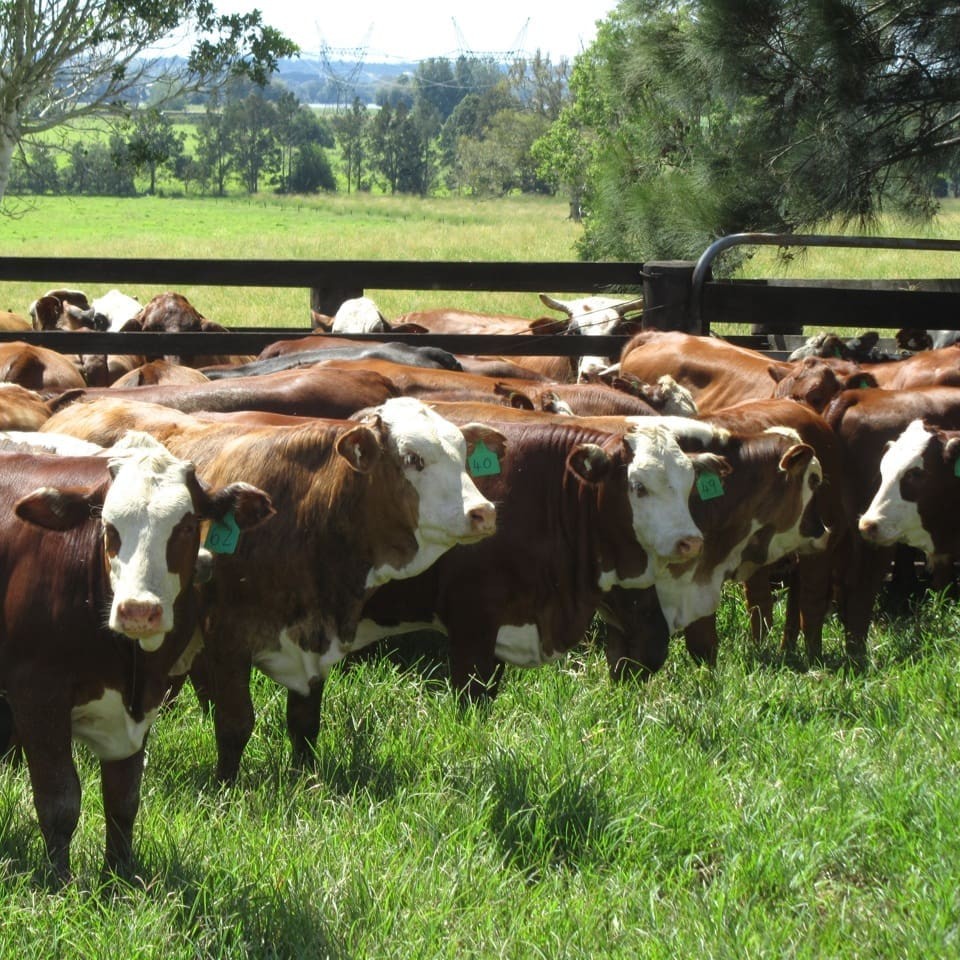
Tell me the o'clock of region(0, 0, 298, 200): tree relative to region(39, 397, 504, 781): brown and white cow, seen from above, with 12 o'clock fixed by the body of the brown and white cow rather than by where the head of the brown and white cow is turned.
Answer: The tree is roughly at 7 o'clock from the brown and white cow.

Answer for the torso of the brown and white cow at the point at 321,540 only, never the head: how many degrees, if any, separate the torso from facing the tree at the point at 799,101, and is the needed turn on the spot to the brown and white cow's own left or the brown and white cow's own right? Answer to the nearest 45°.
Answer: approximately 90° to the brown and white cow's own left

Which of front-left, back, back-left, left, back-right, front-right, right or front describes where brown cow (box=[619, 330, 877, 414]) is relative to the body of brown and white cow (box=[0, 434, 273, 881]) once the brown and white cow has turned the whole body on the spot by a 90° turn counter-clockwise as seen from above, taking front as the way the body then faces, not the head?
front

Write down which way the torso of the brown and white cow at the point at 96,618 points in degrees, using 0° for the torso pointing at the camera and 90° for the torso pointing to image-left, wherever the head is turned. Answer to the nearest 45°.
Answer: approximately 315°

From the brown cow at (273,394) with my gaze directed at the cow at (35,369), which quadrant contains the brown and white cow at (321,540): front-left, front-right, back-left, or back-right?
back-left

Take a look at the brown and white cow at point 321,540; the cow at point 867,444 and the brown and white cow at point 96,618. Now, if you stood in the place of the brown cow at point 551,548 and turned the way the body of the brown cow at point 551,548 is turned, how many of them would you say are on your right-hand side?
2

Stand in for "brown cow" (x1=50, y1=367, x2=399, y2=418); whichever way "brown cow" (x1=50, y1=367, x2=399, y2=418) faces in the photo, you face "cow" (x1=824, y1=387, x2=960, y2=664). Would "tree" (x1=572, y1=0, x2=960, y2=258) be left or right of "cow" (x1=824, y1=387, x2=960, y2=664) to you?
left

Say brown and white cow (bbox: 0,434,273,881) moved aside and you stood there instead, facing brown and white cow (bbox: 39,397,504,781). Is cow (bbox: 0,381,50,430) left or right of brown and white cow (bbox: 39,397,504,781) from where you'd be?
left

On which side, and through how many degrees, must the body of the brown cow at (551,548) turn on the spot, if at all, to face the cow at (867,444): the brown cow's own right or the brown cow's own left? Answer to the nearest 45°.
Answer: approximately 90° to the brown cow's own left
